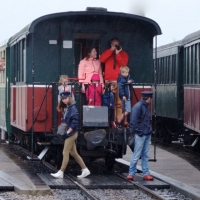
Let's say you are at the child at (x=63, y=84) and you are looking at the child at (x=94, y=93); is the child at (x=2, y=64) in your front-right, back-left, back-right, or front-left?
back-left

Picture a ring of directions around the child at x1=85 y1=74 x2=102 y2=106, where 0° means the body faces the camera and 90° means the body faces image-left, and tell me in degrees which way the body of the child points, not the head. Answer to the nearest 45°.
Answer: approximately 0°

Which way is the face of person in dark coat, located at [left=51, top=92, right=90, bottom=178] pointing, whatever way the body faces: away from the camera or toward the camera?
toward the camera

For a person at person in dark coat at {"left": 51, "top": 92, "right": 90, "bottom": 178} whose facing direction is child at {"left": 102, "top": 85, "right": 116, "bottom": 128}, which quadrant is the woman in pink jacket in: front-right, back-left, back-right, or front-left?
front-left

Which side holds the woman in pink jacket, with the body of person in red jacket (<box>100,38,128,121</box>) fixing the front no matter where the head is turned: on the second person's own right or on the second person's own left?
on the second person's own right

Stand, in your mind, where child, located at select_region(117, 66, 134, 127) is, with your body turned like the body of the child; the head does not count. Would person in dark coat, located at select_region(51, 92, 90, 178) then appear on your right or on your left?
on your right

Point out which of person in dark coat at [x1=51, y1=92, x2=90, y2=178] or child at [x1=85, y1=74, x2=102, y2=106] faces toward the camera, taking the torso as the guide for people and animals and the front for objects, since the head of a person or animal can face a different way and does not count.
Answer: the child

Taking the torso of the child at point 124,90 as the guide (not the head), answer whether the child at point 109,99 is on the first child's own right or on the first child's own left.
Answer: on the first child's own right

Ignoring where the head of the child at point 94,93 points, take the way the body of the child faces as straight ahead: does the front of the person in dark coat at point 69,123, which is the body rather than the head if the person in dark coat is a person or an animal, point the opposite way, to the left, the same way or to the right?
to the right

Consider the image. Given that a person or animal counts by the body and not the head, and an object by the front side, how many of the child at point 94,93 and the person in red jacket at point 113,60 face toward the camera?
2

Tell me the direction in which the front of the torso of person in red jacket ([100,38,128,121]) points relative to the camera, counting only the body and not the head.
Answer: toward the camera
